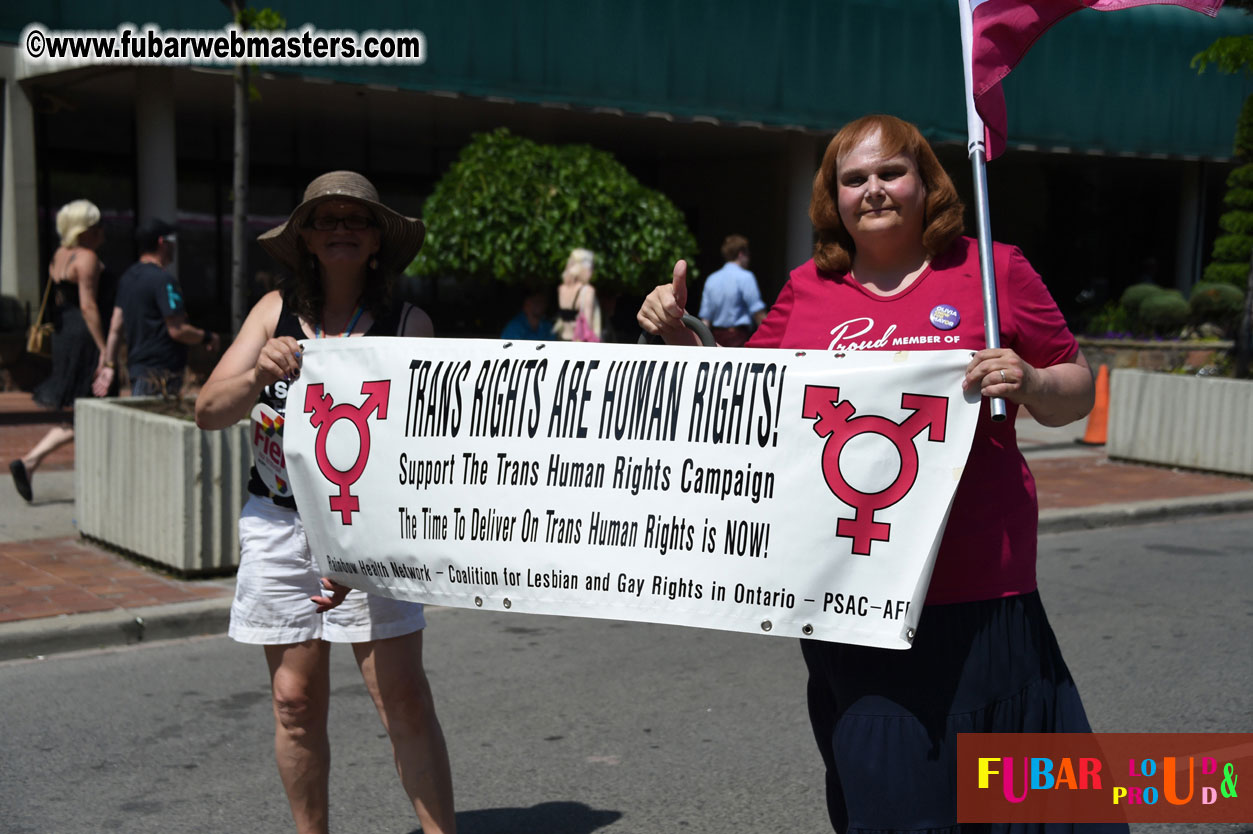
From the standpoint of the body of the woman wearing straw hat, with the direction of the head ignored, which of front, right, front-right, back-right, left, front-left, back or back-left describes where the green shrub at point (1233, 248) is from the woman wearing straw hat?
back-left

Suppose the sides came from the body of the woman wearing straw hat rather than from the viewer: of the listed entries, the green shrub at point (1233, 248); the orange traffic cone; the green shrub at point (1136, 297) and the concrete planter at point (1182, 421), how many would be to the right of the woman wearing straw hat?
0

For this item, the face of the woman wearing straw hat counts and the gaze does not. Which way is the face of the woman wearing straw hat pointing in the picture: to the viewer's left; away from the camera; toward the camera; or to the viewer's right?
toward the camera

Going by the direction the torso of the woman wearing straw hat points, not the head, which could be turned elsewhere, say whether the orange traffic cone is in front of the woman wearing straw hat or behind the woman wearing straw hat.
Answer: behind

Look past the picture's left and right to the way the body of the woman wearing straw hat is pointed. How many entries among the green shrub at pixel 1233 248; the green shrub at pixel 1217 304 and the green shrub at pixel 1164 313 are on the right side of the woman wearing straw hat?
0

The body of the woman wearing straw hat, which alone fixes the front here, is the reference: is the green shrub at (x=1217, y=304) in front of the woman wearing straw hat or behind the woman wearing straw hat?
behind

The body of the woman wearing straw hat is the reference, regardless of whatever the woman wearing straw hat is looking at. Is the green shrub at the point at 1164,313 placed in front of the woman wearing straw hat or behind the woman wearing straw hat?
behind

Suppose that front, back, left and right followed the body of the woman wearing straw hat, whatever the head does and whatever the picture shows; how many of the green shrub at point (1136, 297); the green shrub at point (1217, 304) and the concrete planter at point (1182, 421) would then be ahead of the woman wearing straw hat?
0

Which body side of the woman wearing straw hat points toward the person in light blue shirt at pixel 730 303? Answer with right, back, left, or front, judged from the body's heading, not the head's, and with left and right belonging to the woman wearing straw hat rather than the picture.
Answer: back

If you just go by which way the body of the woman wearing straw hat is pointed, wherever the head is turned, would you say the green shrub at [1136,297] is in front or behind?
behind

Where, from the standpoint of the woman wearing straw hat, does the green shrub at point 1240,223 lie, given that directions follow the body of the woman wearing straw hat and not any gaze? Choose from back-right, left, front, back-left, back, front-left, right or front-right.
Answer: back-left

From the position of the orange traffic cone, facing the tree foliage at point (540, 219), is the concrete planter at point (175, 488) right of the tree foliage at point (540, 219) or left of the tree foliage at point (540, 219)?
left

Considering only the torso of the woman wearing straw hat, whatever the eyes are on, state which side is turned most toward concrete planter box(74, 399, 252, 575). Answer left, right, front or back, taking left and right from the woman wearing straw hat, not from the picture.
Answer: back

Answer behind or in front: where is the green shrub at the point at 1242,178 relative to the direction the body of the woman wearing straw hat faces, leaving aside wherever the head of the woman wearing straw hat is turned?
behind

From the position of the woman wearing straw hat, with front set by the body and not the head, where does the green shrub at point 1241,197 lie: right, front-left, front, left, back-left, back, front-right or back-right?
back-left

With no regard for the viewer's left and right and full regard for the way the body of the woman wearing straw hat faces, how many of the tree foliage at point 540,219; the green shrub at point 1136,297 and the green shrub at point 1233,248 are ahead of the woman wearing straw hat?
0

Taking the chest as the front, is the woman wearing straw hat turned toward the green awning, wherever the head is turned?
no

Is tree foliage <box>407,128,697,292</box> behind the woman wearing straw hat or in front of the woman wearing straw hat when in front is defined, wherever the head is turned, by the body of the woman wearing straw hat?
behind

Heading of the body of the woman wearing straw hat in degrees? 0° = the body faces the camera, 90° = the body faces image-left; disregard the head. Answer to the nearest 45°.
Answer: approximately 0°

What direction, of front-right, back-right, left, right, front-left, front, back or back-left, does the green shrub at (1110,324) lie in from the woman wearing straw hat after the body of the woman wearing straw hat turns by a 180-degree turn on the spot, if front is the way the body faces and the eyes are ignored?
front-right
